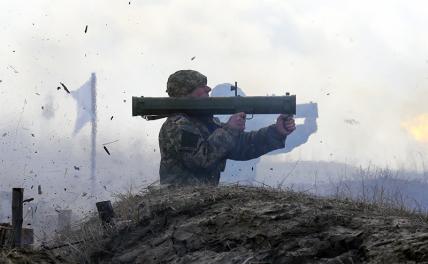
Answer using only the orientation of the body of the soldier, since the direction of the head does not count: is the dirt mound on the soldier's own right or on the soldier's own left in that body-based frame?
on the soldier's own right

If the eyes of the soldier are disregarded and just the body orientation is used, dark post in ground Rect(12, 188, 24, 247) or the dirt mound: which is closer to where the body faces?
the dirt mound

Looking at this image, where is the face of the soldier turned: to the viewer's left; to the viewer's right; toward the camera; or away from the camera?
to the viewer's right

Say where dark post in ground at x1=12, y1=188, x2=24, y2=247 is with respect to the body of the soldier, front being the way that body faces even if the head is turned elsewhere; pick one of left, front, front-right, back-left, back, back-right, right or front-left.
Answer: back-right

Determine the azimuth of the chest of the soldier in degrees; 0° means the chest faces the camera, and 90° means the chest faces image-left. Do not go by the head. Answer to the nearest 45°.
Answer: approximately 270°
